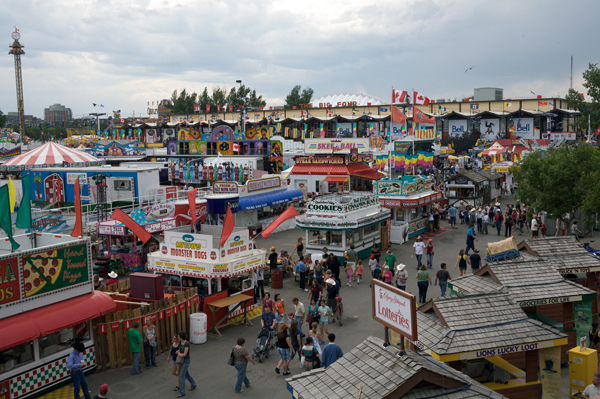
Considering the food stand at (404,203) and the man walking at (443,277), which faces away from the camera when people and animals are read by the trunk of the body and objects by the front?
the man walking

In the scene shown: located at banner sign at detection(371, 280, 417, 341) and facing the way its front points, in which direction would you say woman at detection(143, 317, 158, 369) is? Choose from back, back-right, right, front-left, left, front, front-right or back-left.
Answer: right

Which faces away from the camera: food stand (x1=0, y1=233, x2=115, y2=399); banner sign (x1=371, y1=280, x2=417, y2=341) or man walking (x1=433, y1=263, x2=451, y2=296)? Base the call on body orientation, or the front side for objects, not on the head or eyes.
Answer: the man walking

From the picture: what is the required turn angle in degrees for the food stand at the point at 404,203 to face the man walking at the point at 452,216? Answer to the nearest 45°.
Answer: approximately 90° to its left

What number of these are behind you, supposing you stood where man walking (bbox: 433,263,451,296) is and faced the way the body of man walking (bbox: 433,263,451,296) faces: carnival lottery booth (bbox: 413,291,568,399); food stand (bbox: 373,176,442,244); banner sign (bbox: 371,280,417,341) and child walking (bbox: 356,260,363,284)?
2

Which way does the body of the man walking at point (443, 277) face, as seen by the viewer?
away from the camera

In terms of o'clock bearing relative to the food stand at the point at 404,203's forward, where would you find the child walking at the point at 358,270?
The child walking is roughly at 2 o'clock from the food stand.

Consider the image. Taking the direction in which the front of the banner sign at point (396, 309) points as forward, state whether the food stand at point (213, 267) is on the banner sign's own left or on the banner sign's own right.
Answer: on the banner sign's own right

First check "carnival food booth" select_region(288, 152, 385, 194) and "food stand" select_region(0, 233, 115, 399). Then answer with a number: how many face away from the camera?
0

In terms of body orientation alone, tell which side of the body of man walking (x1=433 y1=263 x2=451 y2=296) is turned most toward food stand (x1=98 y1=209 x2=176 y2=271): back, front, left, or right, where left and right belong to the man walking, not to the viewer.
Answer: left

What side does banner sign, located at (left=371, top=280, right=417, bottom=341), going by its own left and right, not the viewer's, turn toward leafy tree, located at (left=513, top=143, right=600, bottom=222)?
back

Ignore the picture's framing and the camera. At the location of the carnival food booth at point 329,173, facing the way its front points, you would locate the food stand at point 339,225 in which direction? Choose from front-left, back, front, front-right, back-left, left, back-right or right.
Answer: front-right

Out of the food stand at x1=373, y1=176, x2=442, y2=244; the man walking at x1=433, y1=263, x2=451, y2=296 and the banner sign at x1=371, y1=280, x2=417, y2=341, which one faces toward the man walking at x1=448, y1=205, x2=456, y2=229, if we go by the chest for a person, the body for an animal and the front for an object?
the man walking at x1=433, y1=263, x2=451, y2=296

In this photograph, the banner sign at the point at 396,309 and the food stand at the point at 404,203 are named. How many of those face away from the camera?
0

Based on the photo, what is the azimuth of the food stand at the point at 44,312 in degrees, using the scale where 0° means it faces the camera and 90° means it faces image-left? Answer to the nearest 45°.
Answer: approximately 315°
